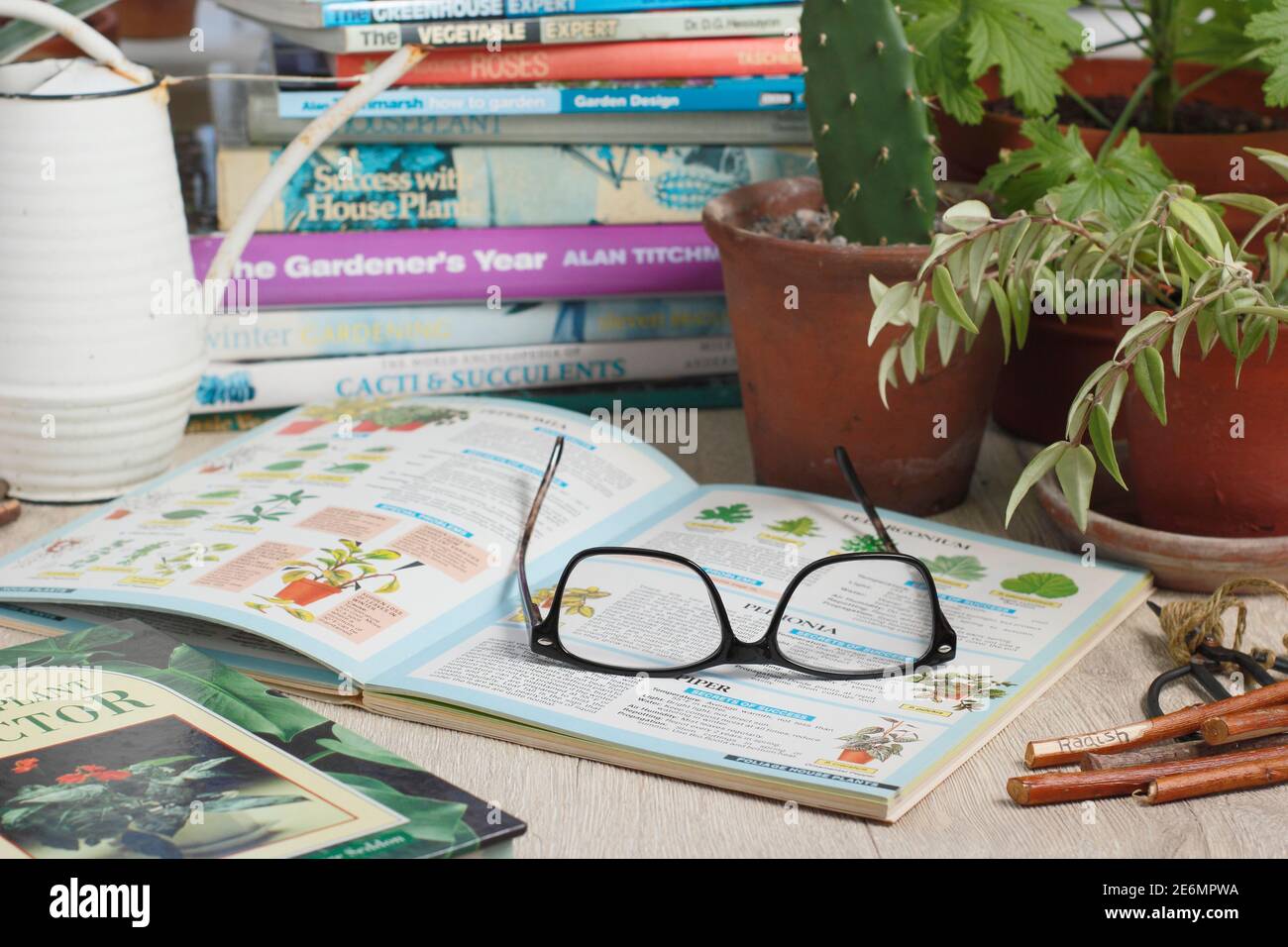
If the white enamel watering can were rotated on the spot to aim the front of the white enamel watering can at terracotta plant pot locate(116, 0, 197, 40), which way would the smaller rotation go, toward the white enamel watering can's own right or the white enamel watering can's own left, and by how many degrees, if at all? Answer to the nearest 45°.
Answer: approximately 90° to the white enamel watering can's own left

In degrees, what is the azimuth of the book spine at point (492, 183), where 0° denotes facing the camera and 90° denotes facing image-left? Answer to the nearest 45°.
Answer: approximately 0°

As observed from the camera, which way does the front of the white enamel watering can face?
facing to the right of the viewer

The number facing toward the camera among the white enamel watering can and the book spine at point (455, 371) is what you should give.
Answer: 1

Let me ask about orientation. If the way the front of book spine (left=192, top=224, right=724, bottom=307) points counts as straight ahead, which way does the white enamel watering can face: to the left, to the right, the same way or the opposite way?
to the left

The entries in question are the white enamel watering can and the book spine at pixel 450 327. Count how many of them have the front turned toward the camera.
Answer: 1

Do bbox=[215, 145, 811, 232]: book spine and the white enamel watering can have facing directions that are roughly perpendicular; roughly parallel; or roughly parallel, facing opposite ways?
roughly perpendicular

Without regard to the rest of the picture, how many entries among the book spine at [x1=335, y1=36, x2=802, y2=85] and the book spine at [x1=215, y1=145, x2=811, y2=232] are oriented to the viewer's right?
0
